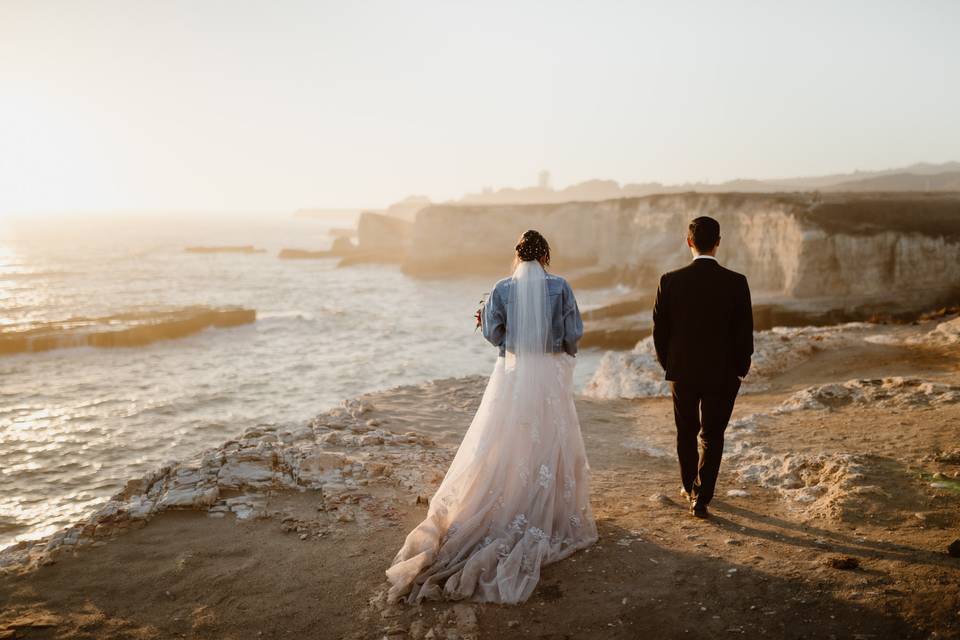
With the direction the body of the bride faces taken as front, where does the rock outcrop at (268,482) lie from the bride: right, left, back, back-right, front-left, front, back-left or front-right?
front-left

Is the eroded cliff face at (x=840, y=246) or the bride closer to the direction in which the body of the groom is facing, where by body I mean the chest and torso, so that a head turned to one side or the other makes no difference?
the eroded cliff face

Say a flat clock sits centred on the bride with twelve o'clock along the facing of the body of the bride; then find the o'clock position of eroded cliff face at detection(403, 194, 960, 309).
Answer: The eroded cliff face is roughly at 1 o'clock from the bride.

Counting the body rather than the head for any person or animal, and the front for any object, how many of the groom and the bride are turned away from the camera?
2

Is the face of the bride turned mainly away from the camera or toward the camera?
away from the camera

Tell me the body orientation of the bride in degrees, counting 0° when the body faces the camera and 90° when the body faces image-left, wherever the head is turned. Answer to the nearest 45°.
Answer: approximately 180°

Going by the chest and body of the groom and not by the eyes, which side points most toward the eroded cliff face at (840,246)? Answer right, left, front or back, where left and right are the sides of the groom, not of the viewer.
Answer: front

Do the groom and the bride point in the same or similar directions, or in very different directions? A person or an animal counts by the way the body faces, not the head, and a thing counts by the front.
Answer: same or similar directions

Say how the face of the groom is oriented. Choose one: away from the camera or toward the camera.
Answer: away from the camera

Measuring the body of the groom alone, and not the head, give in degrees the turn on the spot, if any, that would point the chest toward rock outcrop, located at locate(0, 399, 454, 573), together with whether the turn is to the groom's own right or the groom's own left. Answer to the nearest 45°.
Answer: approximately 90° to the groom's own left

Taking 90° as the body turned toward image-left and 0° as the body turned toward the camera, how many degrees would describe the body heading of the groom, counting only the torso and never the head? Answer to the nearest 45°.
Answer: approximately 180°
